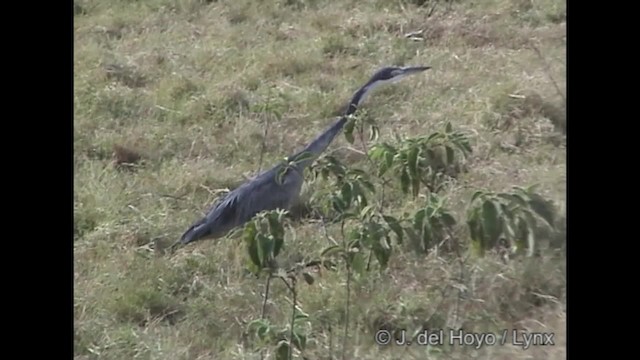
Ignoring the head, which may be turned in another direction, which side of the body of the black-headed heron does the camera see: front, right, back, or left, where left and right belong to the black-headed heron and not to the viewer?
right

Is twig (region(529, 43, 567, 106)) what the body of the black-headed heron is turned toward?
yes
